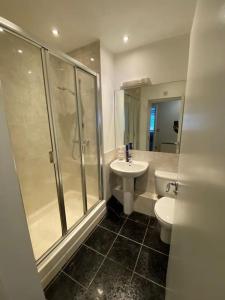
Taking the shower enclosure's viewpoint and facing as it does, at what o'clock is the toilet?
The toilet is roughly at 12 o'clock from the shower enclosure.

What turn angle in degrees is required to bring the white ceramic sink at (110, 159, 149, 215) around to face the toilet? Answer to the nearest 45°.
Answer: approximately 45° to its left

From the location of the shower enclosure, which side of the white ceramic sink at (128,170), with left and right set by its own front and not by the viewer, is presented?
right

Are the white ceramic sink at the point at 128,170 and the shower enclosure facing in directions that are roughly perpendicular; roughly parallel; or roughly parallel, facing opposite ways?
roughly perpendicular

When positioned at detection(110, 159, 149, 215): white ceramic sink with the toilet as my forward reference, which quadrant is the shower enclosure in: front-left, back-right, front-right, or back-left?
back-right

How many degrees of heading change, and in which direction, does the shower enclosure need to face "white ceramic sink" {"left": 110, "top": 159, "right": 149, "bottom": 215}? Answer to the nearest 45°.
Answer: approximately 45° to its left

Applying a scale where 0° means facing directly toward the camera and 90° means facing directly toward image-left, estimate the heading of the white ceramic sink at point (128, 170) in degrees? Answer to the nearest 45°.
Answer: approximately 0°
